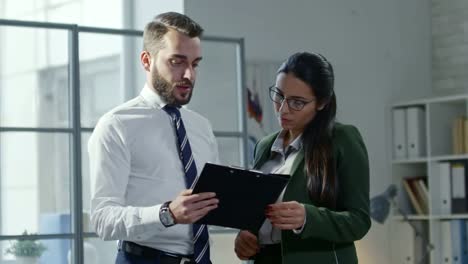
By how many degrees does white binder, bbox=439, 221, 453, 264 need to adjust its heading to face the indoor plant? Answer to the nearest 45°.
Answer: approximately 45° to its right

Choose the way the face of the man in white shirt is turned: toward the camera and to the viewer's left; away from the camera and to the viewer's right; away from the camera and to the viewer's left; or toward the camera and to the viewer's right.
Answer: toward the camera and to the viewer's right

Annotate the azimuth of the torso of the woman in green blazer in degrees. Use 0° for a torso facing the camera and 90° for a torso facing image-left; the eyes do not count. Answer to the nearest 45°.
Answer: approximately 45°

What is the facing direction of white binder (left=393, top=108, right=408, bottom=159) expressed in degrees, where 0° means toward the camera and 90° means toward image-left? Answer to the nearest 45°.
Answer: approximately 0°
